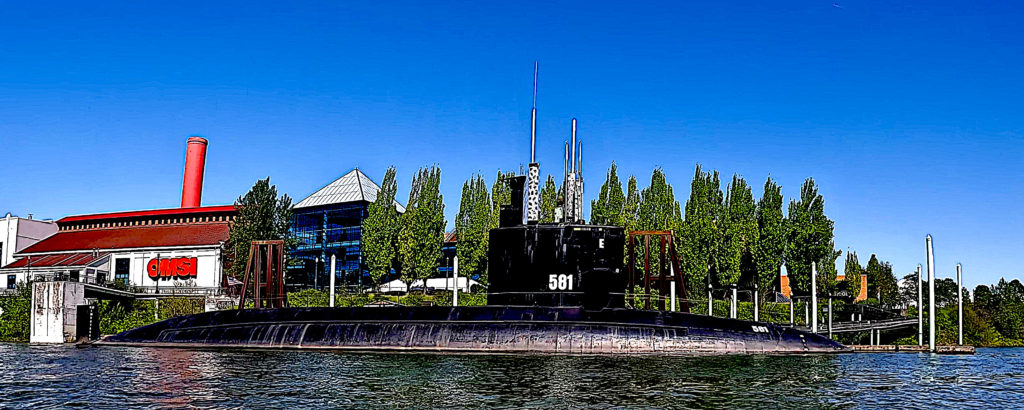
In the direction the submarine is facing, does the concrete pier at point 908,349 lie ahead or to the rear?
ahead

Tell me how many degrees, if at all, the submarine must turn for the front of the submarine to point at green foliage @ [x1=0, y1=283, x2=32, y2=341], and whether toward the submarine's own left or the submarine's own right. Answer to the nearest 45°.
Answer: approximately 135° to the submarine's own left

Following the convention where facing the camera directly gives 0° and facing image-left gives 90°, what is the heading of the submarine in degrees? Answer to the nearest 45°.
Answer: approximately 270°

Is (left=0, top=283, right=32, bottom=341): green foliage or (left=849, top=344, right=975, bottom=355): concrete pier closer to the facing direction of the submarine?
the concrete pier

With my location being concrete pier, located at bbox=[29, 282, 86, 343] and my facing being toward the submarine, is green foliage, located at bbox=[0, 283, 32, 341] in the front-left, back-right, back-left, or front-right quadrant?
back-left

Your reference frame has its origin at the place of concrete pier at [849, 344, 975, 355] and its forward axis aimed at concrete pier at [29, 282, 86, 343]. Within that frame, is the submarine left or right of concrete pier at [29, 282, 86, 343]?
left

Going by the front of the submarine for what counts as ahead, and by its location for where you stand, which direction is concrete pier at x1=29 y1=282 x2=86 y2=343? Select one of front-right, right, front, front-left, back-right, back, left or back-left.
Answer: back-left
